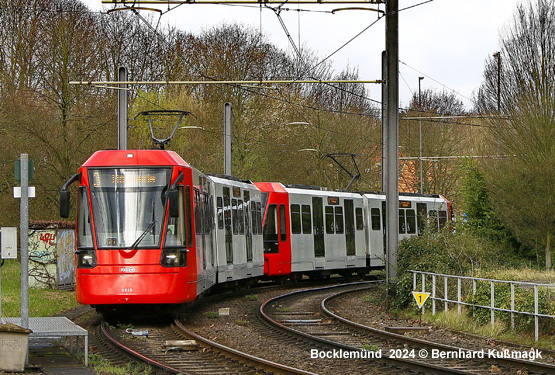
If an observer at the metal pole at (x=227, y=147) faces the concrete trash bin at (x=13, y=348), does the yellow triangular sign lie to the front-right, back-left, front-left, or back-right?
front-left

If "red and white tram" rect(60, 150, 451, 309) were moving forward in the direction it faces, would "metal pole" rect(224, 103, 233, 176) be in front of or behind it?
behind

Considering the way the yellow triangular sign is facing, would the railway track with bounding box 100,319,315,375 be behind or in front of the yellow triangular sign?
in front

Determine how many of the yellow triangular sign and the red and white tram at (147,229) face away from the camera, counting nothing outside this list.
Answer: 0

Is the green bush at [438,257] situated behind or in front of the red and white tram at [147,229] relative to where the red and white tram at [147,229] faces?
behind

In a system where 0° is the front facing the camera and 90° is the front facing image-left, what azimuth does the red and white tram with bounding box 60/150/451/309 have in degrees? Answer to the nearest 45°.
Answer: approximately 45°

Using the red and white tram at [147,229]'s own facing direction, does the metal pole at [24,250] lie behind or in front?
in front

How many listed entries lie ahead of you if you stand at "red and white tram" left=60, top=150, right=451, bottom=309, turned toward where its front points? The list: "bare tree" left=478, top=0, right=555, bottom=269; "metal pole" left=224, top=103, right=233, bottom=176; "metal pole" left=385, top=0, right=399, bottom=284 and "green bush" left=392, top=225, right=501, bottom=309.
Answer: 0

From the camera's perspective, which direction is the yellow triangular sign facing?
toward the camera

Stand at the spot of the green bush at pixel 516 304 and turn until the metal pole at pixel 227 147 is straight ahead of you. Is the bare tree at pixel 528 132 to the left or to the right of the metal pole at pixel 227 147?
right

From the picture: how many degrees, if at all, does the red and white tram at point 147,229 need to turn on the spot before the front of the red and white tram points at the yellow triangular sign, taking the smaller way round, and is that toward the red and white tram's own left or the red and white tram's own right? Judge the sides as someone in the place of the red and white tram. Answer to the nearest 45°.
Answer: approximately 135° to the red and white tram's own left

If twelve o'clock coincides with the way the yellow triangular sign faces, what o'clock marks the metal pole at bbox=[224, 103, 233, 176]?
The metal pole is roughly at 5 o'clock from the yellow triangular sign.

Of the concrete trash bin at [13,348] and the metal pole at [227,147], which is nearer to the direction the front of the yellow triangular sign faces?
the concrete trash bin

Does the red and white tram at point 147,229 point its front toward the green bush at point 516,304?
no

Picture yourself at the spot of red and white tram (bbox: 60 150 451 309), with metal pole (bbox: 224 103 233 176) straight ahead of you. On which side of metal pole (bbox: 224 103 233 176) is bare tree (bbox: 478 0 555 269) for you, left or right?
right

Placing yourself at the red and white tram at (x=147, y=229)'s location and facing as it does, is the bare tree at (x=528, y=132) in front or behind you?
behind

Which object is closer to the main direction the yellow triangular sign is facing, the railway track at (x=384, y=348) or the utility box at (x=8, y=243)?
the railway track

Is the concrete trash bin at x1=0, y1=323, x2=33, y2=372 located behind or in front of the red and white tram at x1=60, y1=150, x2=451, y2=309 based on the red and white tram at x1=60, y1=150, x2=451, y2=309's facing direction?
in front
